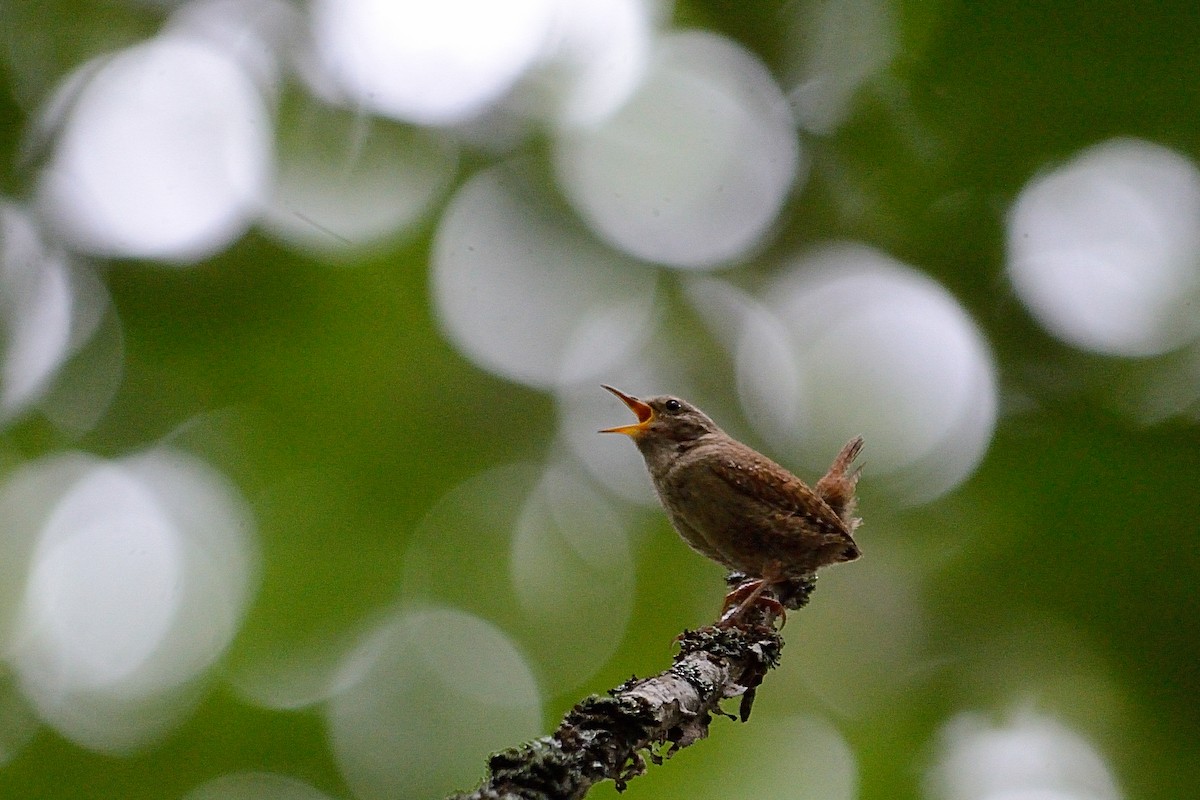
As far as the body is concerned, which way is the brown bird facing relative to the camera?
to the viewer's left
